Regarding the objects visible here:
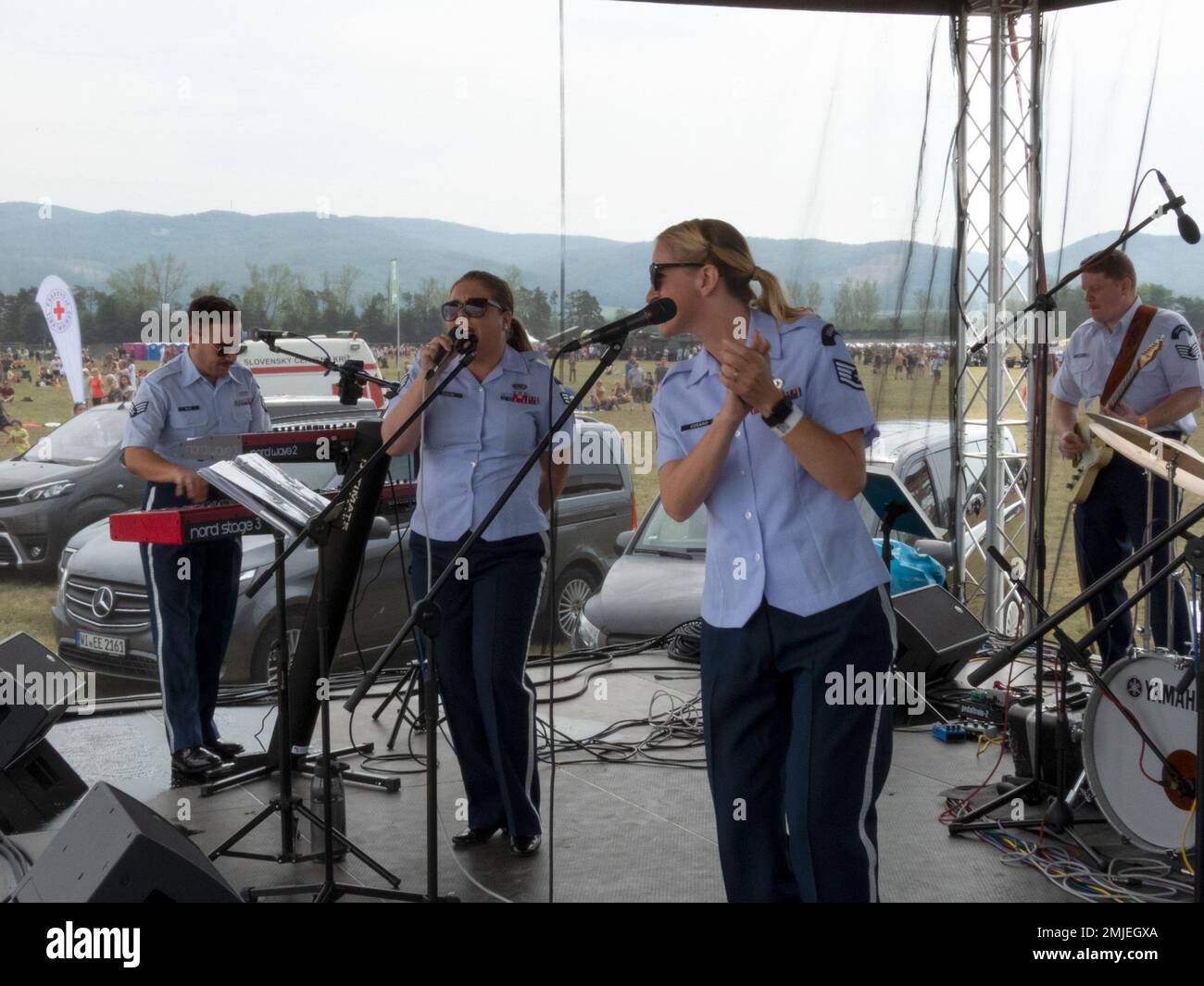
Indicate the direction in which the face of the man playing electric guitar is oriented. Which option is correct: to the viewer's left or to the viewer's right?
to the viewer's left

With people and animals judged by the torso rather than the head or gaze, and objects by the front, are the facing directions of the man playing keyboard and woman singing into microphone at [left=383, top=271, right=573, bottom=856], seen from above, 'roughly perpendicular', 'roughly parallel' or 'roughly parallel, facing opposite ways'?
roughly perpendicular

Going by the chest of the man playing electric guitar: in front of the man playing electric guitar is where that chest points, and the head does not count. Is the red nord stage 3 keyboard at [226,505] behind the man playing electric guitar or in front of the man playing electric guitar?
in front

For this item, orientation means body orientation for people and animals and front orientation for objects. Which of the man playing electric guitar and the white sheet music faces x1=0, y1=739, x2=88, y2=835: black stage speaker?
the man playing electric guitar

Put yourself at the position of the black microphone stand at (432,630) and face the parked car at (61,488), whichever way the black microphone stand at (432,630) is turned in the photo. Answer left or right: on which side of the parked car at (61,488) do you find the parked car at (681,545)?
right

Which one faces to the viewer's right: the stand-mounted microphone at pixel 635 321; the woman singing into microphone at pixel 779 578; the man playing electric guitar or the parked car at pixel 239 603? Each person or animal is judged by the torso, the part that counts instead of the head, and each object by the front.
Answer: the stand-mounted microphone

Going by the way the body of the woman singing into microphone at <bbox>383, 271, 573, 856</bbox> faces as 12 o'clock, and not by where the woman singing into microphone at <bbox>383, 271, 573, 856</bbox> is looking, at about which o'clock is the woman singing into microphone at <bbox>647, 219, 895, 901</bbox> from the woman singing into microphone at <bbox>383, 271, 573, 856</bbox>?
the woman singing into microphone at <bbox>647, 219, 895, 901</bbox> is roughly at 10 o'clock from the woman singing into microphone at <bbox>383, 271, 573, 856</bbox>.

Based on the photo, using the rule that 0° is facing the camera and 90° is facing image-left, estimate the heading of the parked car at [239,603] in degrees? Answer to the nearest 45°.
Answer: approximately 45°

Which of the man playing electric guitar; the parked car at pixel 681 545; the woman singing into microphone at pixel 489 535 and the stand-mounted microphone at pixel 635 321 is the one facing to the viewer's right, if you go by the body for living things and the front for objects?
the stand-mounted microphone

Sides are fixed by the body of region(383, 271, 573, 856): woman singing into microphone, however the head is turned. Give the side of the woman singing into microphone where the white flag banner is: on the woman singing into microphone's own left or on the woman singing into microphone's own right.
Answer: on the woman singing into microphone's own right

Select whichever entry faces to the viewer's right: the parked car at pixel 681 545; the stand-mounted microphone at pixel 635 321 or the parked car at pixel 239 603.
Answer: the stand-mounted microphone

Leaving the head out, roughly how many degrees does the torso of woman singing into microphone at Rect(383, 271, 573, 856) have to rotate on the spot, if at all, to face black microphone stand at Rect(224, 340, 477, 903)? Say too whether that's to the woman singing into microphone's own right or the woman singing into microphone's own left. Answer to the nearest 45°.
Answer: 0° — they already face it
